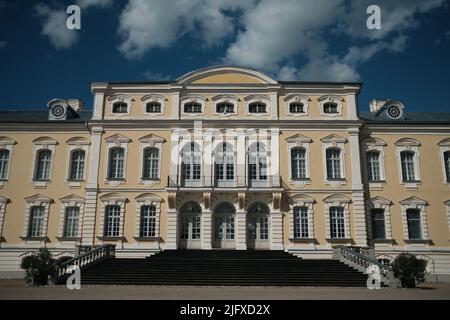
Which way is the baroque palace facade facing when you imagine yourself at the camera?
facing the viewer

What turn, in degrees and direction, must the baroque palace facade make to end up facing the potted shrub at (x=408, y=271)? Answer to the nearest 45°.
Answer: approximately 45° to its left

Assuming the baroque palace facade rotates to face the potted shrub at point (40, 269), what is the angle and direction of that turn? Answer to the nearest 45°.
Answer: approximately 45° to its right
